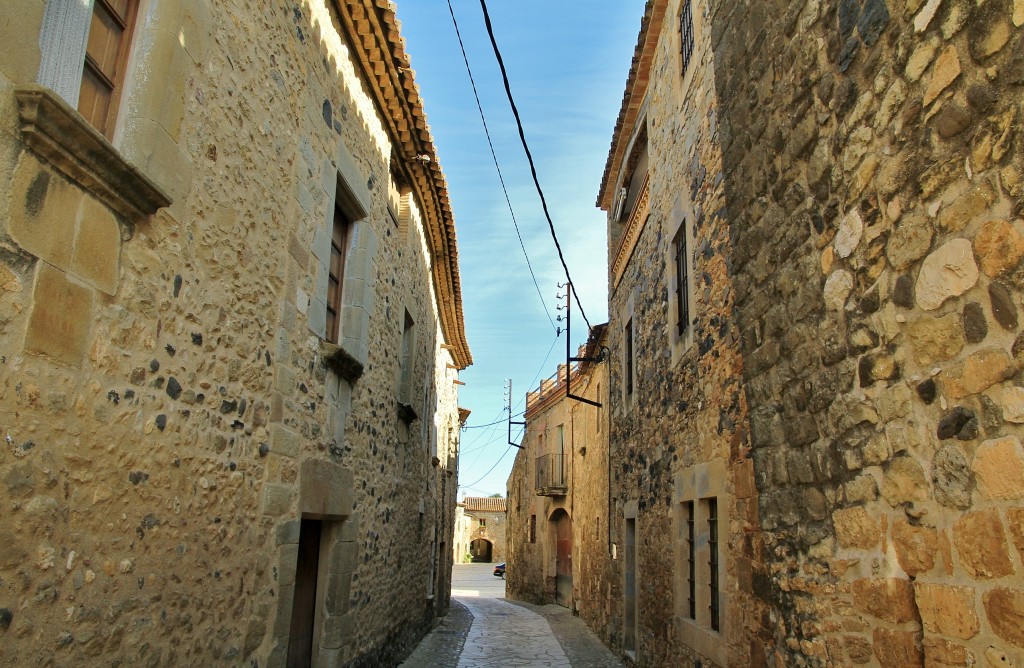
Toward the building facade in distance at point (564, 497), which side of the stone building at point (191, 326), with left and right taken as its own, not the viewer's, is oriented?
left

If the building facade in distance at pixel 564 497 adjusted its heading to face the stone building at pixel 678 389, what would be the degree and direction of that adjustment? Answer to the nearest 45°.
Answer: approximately 45° to its left

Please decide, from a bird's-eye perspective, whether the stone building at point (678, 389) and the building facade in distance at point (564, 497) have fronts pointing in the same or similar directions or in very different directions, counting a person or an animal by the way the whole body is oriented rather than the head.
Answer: same or similar directions

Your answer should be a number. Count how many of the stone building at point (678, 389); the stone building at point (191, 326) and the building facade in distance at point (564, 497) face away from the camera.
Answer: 0

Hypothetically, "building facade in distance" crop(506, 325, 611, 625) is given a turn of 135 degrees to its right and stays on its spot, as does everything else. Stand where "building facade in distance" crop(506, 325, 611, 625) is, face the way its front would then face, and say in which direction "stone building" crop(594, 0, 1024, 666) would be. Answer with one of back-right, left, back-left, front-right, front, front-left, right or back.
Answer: back

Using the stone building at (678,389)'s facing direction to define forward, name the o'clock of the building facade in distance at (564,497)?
The building facade in distance is roughly at 4 o'clock from the stone building.

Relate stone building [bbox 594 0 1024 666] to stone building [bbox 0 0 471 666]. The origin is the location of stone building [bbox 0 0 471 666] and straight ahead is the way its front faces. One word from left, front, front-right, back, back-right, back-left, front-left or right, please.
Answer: front

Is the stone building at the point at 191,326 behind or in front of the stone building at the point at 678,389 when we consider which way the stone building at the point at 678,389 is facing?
in front

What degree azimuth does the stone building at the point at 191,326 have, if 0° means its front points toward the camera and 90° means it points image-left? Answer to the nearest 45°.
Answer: approximately 315°

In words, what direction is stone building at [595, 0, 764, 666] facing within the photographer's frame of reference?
facing the viewer and to the left of the viewer
